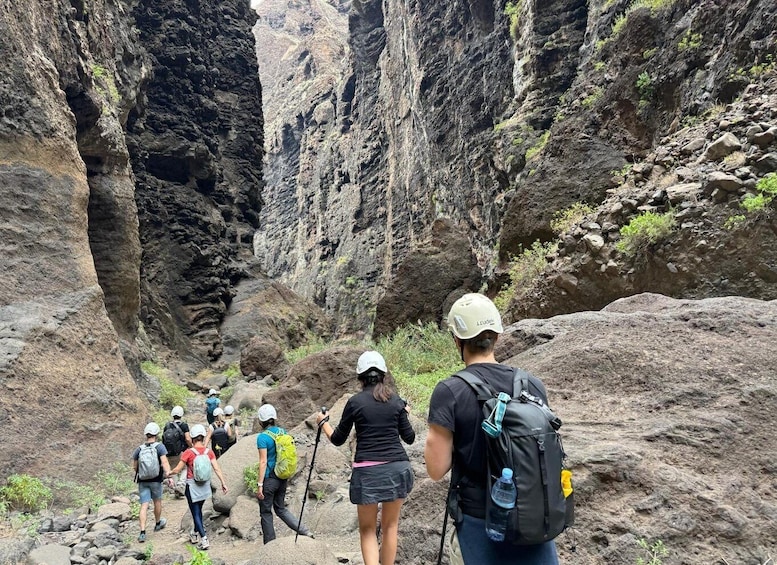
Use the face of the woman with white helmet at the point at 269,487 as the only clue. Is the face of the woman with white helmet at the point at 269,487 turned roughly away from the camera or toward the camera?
away from the camera

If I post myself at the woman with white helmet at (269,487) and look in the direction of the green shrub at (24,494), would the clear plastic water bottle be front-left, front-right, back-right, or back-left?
back-left

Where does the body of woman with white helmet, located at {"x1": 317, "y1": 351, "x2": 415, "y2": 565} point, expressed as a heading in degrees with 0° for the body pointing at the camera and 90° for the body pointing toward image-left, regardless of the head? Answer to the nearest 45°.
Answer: approximately 180°

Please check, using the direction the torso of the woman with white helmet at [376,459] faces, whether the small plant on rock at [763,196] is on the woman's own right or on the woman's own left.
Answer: on the woman's own right
